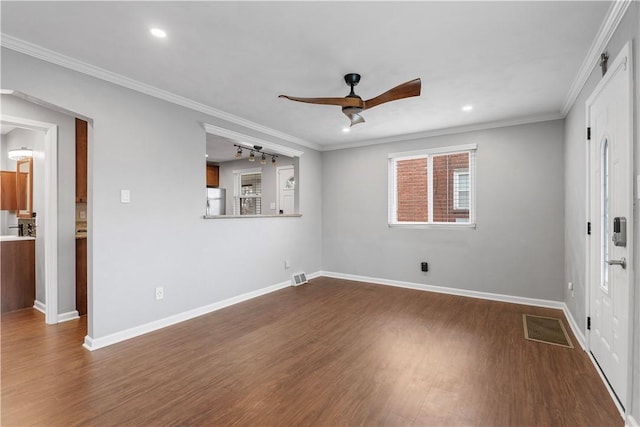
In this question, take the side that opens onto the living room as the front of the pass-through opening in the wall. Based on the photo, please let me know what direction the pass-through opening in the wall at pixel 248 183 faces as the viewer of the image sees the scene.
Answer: facing the viewer and to the right of the viewer

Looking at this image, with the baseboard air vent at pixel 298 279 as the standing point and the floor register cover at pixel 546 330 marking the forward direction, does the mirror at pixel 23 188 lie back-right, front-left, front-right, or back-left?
back-right

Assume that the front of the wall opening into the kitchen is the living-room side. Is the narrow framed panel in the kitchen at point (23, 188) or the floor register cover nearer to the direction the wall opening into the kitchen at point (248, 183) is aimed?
the floor register cover
